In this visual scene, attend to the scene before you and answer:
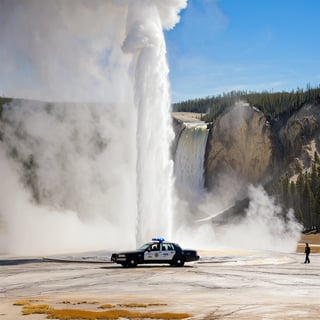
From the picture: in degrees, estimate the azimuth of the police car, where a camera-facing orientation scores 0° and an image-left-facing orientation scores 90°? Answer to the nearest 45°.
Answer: approximately 90°
